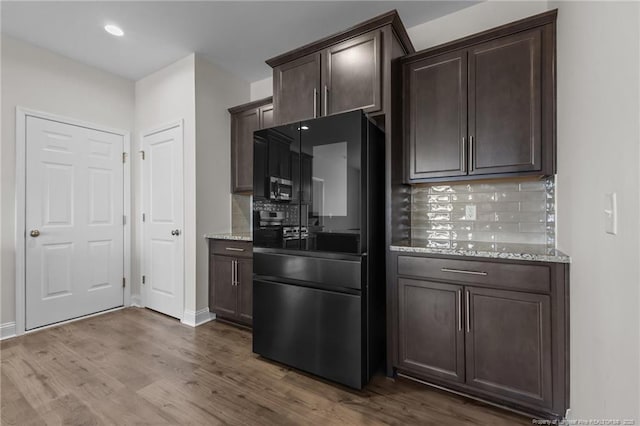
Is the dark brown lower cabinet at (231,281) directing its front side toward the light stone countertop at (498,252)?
no

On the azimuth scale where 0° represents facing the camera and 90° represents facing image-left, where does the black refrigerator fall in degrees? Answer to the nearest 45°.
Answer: approximately 45°

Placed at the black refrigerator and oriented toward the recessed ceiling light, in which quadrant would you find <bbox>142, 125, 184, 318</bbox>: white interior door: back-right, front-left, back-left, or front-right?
front-right

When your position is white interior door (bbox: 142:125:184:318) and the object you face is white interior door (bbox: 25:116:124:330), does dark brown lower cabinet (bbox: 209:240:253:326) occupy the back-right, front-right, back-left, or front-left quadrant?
back-left

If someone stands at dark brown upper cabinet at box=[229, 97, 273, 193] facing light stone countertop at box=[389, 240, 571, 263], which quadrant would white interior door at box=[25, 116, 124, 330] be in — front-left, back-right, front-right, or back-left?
back-right

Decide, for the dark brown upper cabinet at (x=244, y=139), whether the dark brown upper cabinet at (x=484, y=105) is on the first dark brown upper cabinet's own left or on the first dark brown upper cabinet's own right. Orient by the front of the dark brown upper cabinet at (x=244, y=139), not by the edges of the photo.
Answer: on the first dark brown upper cabinet's own left

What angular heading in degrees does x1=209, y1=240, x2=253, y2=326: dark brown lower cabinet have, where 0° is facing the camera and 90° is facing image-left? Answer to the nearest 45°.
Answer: approximately 45°

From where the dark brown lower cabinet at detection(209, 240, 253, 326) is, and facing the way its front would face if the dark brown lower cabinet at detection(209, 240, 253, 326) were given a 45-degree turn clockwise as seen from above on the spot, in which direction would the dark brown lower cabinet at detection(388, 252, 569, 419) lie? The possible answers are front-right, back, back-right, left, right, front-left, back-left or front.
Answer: back-left

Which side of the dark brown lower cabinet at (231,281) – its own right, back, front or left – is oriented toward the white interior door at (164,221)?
right

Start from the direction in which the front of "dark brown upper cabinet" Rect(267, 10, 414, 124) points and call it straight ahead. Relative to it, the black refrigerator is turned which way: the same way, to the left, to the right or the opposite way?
the same way

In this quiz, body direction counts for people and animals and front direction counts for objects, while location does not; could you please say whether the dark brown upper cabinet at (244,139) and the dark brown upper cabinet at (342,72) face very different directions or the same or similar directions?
same or similar directions

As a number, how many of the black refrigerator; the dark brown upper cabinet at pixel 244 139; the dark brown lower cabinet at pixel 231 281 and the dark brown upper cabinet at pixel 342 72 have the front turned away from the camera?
0

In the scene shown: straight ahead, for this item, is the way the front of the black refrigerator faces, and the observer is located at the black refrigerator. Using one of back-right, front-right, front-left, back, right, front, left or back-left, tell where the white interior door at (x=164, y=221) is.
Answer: right

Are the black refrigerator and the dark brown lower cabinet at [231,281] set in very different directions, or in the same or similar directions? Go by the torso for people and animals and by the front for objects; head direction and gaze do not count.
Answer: same or similar directions

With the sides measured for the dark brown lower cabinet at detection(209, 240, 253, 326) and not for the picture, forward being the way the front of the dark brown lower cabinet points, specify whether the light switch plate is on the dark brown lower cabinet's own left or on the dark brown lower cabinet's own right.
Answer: on the dark brown lower cabinet's own left

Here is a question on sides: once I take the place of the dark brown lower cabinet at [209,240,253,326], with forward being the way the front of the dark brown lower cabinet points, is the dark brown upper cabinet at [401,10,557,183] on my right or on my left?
on my left

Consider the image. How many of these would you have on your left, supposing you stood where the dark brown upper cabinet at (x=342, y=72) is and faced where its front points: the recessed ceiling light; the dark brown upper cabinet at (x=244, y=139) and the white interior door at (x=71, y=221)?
0

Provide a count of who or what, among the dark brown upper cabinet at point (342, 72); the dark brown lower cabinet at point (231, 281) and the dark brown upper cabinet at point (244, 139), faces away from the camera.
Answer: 0

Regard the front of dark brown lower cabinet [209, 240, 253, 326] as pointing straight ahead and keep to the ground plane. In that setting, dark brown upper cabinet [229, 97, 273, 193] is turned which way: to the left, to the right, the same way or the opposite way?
the same way
